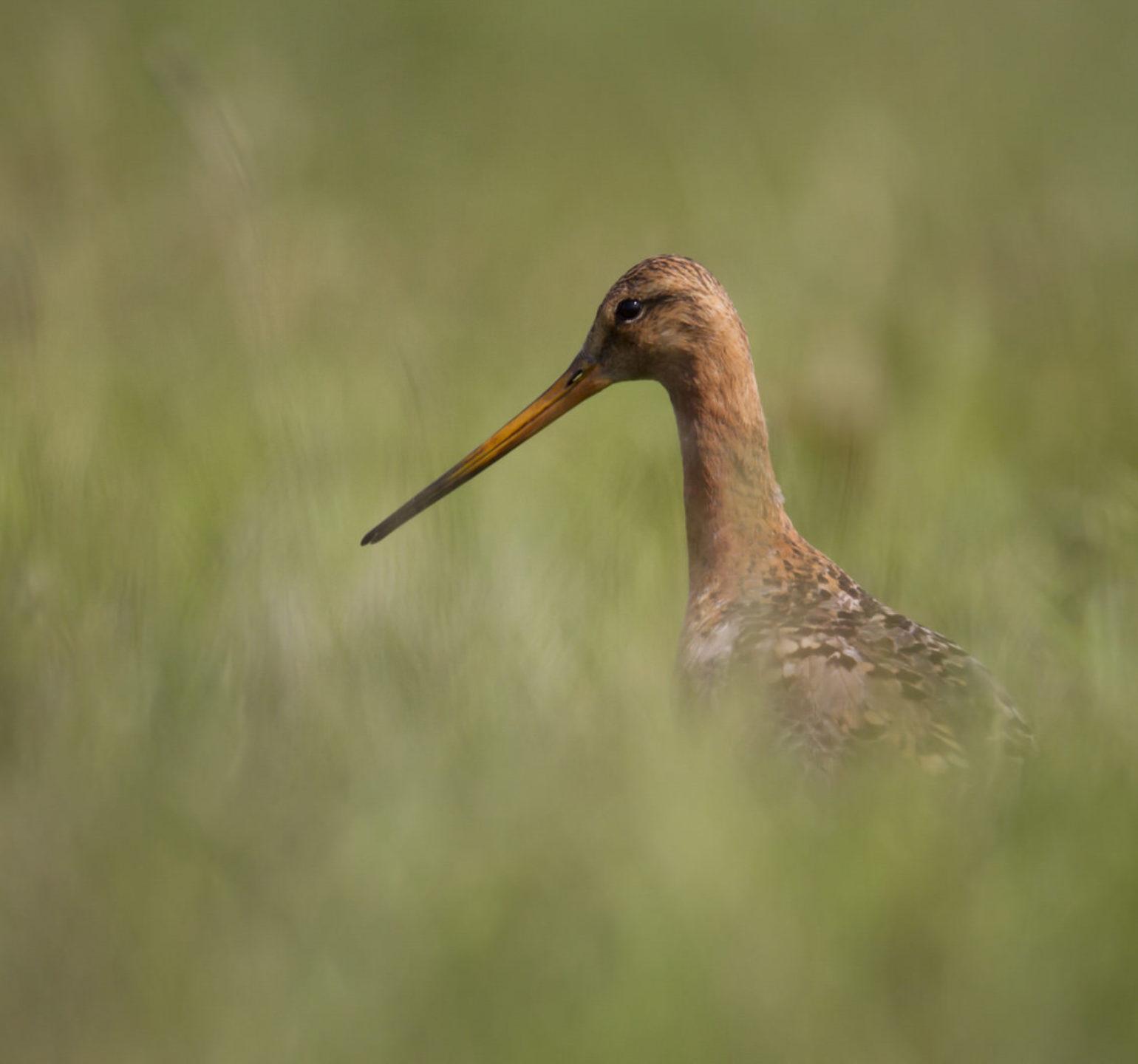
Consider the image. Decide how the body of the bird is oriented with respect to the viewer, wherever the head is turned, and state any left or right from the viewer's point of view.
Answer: facing to the left of the viewer
